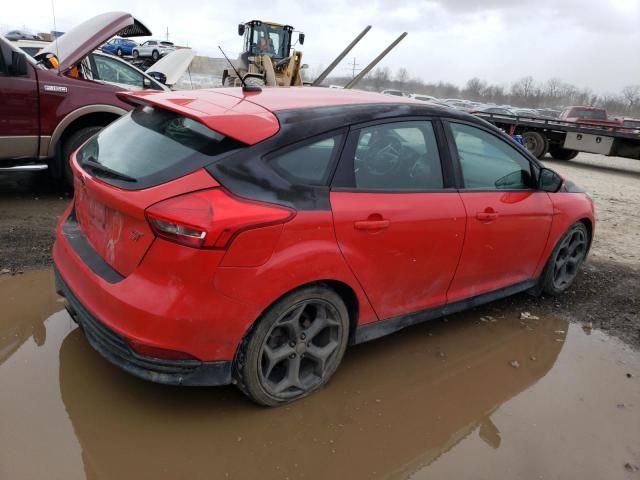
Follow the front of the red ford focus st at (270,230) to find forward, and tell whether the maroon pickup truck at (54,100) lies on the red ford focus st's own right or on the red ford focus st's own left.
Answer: on the red ford focus st's own left

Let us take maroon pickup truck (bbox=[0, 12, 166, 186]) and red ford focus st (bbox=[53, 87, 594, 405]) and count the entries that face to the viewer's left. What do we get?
0

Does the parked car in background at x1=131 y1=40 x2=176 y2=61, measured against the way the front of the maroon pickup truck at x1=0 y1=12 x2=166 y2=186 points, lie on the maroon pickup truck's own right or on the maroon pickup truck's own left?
on the maroon pickup truck's own left

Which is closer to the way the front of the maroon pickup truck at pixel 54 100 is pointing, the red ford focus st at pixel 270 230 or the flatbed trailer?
the flatbed trailer

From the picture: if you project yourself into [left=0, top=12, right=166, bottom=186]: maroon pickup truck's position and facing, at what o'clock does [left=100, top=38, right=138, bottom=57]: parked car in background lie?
The parked car in background is roughly at 9 o'clock from the maroon pickup truck.

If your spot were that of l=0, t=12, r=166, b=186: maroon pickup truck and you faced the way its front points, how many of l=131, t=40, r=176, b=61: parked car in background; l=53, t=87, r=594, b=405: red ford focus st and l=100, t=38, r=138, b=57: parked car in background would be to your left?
2

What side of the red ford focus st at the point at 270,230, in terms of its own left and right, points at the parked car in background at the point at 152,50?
left

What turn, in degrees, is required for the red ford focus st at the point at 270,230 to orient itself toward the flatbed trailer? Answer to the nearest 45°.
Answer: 0° — it already faces it

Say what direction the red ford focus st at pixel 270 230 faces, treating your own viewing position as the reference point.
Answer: facing away from the viewer and to the right of the viewer

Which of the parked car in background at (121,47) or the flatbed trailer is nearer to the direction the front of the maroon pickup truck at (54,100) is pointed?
the flatbed trailer

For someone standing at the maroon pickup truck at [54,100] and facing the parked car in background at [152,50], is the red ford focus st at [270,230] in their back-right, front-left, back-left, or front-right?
back-right

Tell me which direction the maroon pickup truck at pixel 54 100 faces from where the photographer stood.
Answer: facing to the right of the viewer
